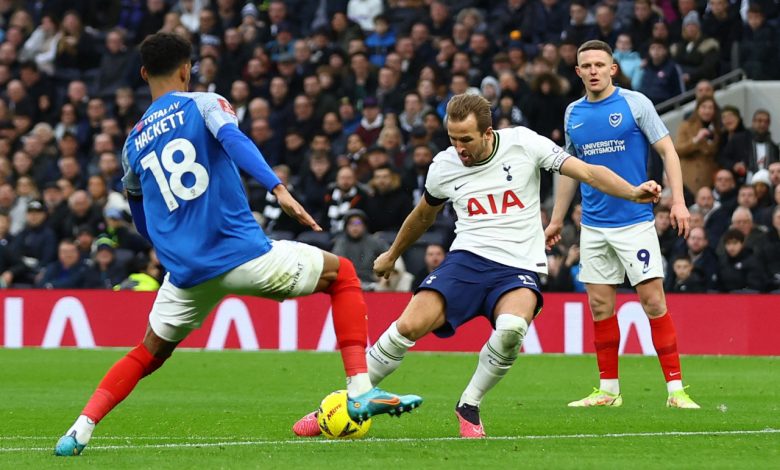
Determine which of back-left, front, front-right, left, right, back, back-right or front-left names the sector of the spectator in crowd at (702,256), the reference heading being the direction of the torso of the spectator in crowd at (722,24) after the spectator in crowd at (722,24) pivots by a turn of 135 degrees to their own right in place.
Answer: back-left

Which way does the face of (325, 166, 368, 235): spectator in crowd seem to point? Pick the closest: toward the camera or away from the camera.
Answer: toward the camera

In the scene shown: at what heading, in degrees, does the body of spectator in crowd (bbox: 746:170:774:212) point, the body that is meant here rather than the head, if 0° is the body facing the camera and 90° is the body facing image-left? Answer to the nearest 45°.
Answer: approximately 45°

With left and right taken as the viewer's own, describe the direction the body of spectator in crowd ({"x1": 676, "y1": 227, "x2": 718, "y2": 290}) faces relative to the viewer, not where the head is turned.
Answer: facing the viewer

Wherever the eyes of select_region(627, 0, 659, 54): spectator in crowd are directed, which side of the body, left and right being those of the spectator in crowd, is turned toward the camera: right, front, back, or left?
front

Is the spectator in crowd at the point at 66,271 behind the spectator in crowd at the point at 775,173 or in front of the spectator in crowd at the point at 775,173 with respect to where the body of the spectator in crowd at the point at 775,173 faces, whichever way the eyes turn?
in front

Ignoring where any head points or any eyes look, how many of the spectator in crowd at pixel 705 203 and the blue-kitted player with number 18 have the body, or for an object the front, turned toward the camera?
1

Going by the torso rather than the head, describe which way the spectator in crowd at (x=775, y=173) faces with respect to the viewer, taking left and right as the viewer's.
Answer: facing the viewer and to the left of the viewer

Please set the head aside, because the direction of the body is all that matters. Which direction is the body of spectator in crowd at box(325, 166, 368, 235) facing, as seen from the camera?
toward the camera

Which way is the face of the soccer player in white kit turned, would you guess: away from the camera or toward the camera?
toward the camera

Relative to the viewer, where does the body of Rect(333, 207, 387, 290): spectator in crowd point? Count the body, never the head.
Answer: toward the camera

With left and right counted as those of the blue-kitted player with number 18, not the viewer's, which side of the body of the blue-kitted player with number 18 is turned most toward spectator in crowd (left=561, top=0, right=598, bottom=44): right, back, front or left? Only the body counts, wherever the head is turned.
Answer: front

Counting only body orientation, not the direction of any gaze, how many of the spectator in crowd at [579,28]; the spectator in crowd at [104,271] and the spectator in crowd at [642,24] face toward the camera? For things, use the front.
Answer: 3

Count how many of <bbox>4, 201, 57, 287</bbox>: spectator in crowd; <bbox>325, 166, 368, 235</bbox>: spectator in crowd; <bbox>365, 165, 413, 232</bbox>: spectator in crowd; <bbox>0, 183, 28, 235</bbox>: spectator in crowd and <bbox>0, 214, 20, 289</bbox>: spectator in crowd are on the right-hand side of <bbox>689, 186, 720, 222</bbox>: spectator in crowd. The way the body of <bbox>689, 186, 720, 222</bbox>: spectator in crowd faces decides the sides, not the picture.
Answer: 5

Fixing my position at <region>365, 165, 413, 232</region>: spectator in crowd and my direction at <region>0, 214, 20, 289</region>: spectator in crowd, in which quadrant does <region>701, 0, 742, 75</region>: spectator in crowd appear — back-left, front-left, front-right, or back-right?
back-right
